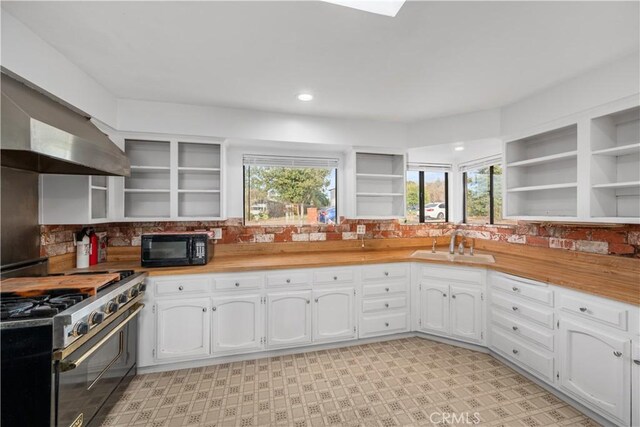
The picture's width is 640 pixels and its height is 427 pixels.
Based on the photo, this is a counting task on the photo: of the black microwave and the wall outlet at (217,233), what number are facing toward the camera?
2

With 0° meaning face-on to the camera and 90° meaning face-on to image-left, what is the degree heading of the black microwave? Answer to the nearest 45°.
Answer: approximately 0°

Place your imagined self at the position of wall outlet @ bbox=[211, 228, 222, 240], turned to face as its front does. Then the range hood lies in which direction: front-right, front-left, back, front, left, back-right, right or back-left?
front-right

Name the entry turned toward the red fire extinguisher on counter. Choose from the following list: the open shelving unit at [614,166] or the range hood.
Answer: the open shelving unit

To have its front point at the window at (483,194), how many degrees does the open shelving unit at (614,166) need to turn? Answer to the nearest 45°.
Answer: approximately 90° to its right

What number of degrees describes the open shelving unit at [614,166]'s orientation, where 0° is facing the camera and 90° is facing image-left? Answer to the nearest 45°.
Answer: approximately 45°

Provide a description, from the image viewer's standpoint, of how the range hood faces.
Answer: facing the viewer and to the right of the viewer

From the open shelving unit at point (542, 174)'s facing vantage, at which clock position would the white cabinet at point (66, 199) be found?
The white cabinet is roughly at 12 o'clock from the open shelving unit.

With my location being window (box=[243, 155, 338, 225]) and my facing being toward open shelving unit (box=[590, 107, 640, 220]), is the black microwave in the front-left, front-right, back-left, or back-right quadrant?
back-right

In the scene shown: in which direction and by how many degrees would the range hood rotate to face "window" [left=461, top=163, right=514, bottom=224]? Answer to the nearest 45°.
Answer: approximately 45° to its left

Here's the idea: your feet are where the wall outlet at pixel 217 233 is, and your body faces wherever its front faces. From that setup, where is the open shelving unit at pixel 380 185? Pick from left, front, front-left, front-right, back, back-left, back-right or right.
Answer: left

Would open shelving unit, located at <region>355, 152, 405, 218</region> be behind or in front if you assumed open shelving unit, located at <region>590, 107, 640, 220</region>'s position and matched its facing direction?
in front

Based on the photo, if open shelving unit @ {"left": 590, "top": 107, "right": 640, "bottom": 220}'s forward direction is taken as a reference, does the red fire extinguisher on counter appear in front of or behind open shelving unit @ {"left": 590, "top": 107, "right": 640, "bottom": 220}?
in front

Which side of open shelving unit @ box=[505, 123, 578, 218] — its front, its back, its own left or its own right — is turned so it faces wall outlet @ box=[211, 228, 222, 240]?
front

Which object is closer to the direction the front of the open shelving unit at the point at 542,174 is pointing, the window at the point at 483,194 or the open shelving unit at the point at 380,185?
the open shelving unit

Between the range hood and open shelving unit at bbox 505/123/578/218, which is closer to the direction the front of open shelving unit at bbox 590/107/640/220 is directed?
the range hood
